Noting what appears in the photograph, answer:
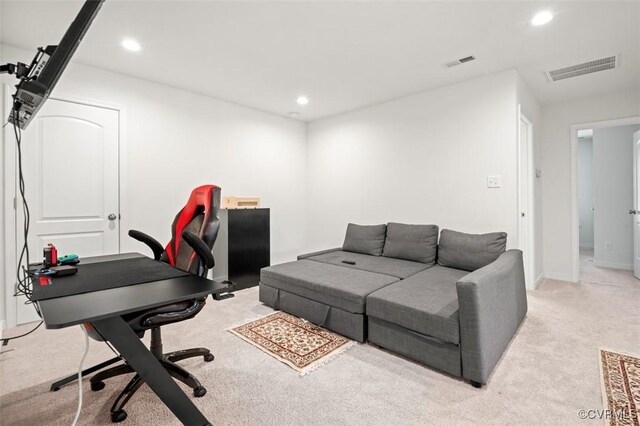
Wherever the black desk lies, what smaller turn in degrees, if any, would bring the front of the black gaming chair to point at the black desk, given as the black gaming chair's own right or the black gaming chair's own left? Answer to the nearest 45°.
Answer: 0° — it already faces it

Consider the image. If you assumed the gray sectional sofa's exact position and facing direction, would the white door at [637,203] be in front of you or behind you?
behind

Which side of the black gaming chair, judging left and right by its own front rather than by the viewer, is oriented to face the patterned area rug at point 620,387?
left

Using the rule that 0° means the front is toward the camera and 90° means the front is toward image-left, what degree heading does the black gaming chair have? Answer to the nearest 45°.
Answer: approximately 45°

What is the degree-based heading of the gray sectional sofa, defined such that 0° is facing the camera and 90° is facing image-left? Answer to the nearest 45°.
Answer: approximately 45°

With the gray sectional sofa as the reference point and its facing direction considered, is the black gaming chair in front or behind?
in front

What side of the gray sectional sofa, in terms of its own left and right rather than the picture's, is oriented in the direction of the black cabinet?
right

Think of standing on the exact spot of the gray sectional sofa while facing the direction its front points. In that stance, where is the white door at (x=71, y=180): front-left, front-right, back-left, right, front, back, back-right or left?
front-right

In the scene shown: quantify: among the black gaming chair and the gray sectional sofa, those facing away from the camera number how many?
0

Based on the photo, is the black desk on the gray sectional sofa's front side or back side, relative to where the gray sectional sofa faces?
on the front side

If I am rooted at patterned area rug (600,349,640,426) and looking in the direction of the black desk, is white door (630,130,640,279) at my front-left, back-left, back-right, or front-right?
back-right

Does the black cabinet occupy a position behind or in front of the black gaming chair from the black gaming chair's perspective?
behind

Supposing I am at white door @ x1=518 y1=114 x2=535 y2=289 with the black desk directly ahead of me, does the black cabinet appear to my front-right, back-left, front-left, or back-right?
front-right

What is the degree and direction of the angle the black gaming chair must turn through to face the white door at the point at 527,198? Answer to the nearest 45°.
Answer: approximately 135° to its left
